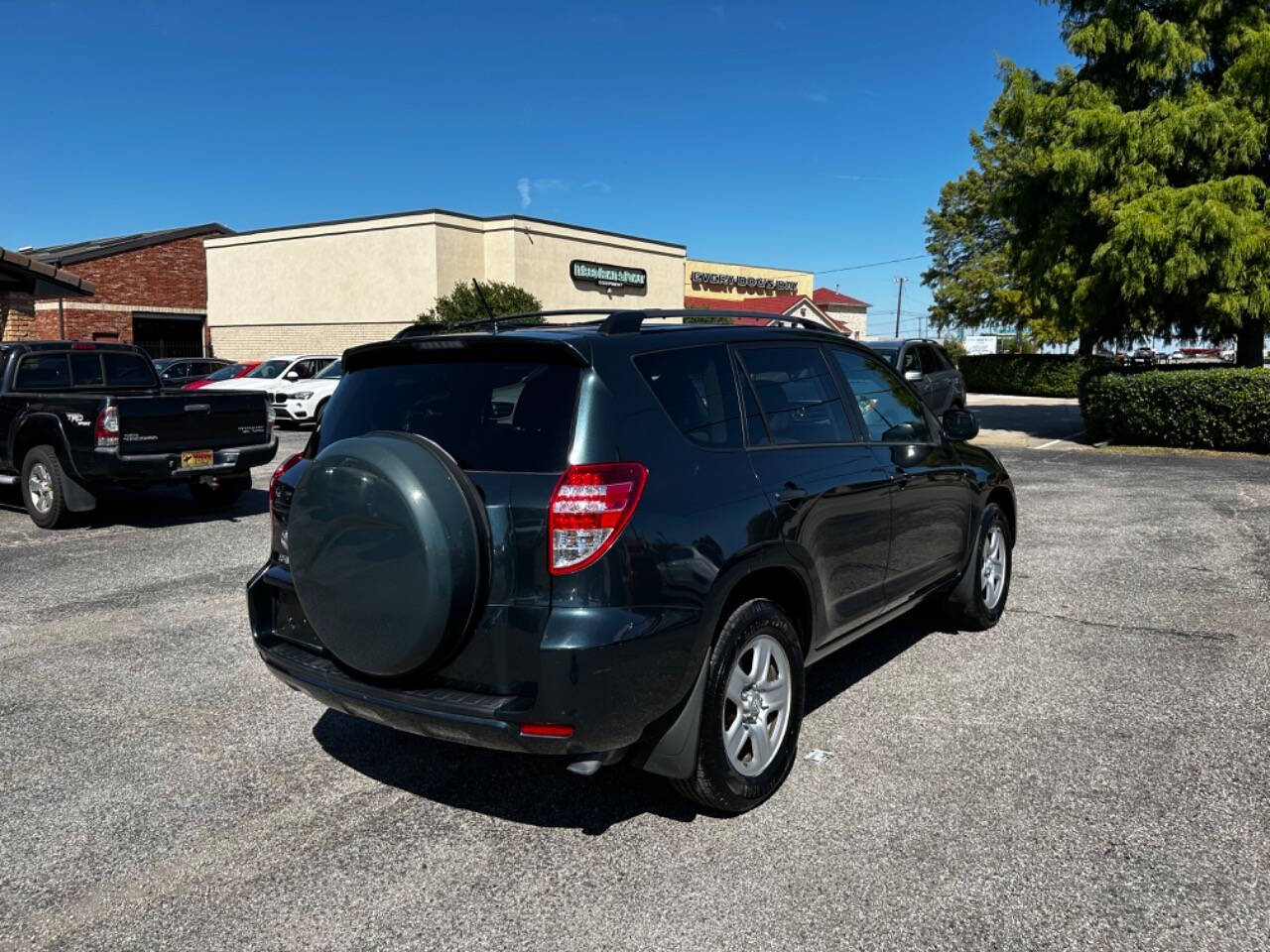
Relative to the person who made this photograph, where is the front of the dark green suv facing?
facing away from the viewer and to the right of the viewer

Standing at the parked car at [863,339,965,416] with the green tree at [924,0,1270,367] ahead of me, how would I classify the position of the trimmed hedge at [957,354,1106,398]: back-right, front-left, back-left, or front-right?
front-left

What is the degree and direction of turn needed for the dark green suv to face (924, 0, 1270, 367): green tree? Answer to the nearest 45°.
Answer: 0° — it already faces it

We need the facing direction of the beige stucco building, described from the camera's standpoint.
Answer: facing the viewer and to the right of the viewer

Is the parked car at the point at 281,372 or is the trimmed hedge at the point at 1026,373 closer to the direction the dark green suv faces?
the trimmed hedge

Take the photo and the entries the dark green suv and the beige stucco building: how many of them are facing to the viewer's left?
0

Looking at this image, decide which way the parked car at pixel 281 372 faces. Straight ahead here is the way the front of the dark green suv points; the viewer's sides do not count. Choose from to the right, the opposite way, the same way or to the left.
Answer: the opposite way

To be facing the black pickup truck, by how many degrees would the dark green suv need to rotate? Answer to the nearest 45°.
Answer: approximately 90° to its left

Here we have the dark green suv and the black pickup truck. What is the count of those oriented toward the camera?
0

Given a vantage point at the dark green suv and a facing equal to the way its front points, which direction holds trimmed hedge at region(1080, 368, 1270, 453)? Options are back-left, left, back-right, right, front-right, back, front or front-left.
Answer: front

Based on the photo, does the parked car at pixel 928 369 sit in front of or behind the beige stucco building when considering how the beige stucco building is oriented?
in front

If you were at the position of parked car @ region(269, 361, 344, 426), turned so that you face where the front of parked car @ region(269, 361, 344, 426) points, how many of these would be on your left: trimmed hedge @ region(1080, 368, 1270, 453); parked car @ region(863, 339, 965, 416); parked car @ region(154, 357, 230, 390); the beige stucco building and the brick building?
2

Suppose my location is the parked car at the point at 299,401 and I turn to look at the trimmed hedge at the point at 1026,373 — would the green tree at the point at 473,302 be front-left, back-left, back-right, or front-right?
front-left

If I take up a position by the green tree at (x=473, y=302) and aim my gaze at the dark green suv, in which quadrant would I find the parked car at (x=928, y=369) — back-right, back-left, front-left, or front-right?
front-left

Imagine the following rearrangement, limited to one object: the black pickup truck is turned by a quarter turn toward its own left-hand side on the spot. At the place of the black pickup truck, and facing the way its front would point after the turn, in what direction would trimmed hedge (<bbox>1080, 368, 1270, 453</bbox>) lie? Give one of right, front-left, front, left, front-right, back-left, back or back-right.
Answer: back-left

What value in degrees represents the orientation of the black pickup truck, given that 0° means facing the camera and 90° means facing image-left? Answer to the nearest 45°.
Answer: approximately 135°

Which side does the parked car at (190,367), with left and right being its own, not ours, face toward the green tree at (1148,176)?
left
